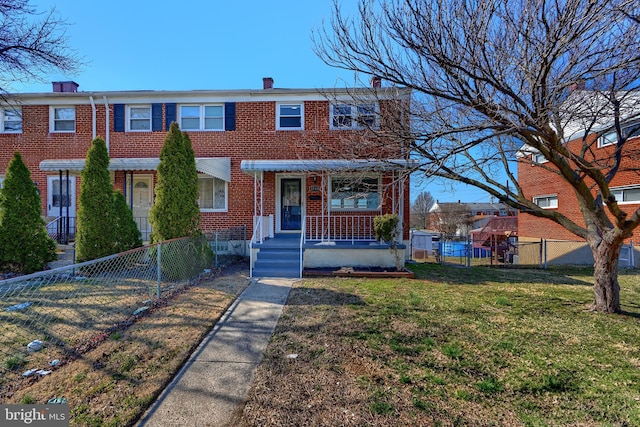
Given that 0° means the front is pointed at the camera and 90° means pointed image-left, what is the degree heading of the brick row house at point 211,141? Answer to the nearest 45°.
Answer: approximately 0°

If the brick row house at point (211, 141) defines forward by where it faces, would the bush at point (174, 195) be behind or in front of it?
in front

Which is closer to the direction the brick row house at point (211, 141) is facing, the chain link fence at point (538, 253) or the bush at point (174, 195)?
the bush

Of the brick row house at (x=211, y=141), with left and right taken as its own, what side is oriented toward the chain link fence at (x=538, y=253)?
left

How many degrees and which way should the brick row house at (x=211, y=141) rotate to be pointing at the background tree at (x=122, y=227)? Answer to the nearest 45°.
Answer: approximately 45° to its right

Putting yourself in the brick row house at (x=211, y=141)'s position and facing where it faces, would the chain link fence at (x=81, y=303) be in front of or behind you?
in front

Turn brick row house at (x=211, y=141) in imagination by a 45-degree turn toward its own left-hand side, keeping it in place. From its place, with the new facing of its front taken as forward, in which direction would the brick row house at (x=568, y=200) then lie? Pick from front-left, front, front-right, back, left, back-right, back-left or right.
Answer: front-left

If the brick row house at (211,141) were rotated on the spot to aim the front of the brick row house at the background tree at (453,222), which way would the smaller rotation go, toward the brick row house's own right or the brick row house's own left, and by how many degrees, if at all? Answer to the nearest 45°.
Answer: approximately 135° to the brick row house's own left

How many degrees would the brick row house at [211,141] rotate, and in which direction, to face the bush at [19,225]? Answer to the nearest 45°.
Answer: approximately 45° to its right

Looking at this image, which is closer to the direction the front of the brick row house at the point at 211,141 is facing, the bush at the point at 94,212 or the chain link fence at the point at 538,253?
the bush
